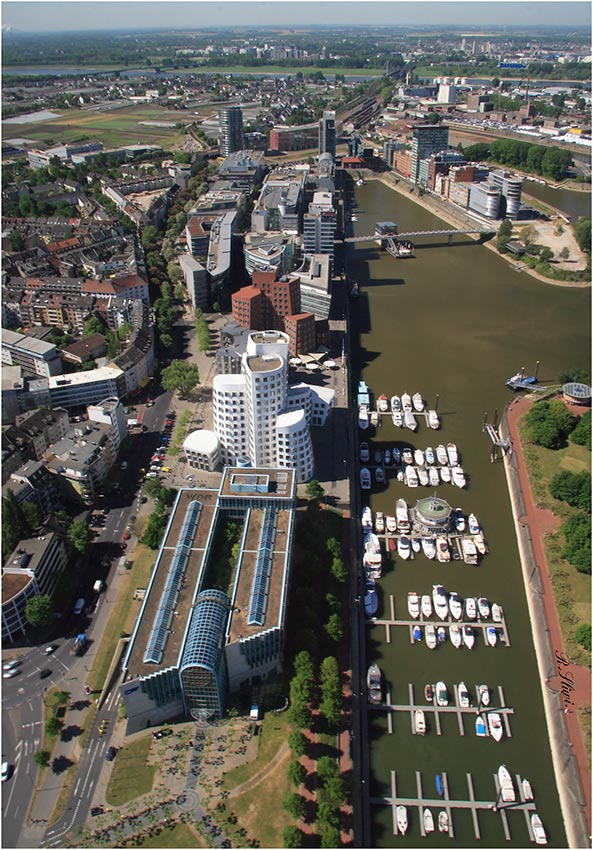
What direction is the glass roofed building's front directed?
toward the camera

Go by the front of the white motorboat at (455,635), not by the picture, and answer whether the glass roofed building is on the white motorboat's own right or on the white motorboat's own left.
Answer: on the white motorboat's own right

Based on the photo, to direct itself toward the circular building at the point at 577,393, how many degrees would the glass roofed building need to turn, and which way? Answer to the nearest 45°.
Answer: approximately 135° to its left

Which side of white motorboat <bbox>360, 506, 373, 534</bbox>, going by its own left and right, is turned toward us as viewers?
back

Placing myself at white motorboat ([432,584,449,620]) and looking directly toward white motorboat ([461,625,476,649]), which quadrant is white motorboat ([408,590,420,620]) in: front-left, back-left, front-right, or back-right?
back-right

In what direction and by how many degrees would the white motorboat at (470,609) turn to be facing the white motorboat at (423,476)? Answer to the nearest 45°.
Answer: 0° — it already faces it

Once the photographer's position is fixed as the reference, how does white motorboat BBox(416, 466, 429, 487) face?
facing the viewer

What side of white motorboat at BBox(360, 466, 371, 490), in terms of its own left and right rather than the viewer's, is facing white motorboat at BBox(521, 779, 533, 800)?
back

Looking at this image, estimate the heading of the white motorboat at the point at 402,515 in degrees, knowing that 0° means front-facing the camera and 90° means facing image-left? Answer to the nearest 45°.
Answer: approximately 180°

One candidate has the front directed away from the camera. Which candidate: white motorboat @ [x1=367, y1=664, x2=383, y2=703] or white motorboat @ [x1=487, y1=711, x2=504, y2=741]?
white motorboat @ [x1=367, y1=664, x2=383, y2=703]

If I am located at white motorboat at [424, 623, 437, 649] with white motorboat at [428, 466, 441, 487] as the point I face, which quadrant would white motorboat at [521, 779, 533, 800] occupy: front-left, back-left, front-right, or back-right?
back-right
